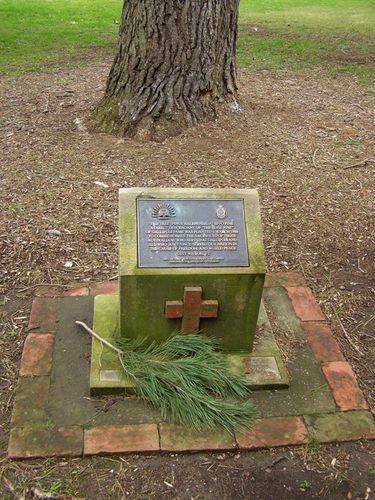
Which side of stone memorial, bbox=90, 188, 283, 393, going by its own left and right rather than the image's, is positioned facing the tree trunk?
back

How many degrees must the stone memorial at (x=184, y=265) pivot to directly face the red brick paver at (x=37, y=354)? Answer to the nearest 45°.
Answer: approximately 90° to its right

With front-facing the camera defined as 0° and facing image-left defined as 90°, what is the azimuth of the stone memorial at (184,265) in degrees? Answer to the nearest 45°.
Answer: approximately 0°

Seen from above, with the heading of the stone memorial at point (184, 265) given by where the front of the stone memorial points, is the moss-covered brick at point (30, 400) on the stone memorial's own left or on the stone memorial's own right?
on the stone memorial's own right

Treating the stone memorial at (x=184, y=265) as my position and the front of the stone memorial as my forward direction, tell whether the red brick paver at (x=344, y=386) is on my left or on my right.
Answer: on my left

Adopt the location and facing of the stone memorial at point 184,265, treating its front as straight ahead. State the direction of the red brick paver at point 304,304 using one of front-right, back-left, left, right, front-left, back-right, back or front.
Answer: back-left

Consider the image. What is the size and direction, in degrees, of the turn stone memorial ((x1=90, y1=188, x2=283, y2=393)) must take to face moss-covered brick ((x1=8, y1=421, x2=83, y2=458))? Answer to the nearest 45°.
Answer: approximately 45° to its right

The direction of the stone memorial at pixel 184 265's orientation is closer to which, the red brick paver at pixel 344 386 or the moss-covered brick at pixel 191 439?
the moss-covered brick

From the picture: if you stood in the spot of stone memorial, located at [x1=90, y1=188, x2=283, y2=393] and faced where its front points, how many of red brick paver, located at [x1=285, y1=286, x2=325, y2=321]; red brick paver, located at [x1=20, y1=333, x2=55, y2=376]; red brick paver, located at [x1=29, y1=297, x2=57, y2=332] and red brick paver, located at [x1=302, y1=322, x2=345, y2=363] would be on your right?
2

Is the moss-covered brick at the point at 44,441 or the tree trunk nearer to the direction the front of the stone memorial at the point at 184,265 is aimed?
the moss-covered brick
